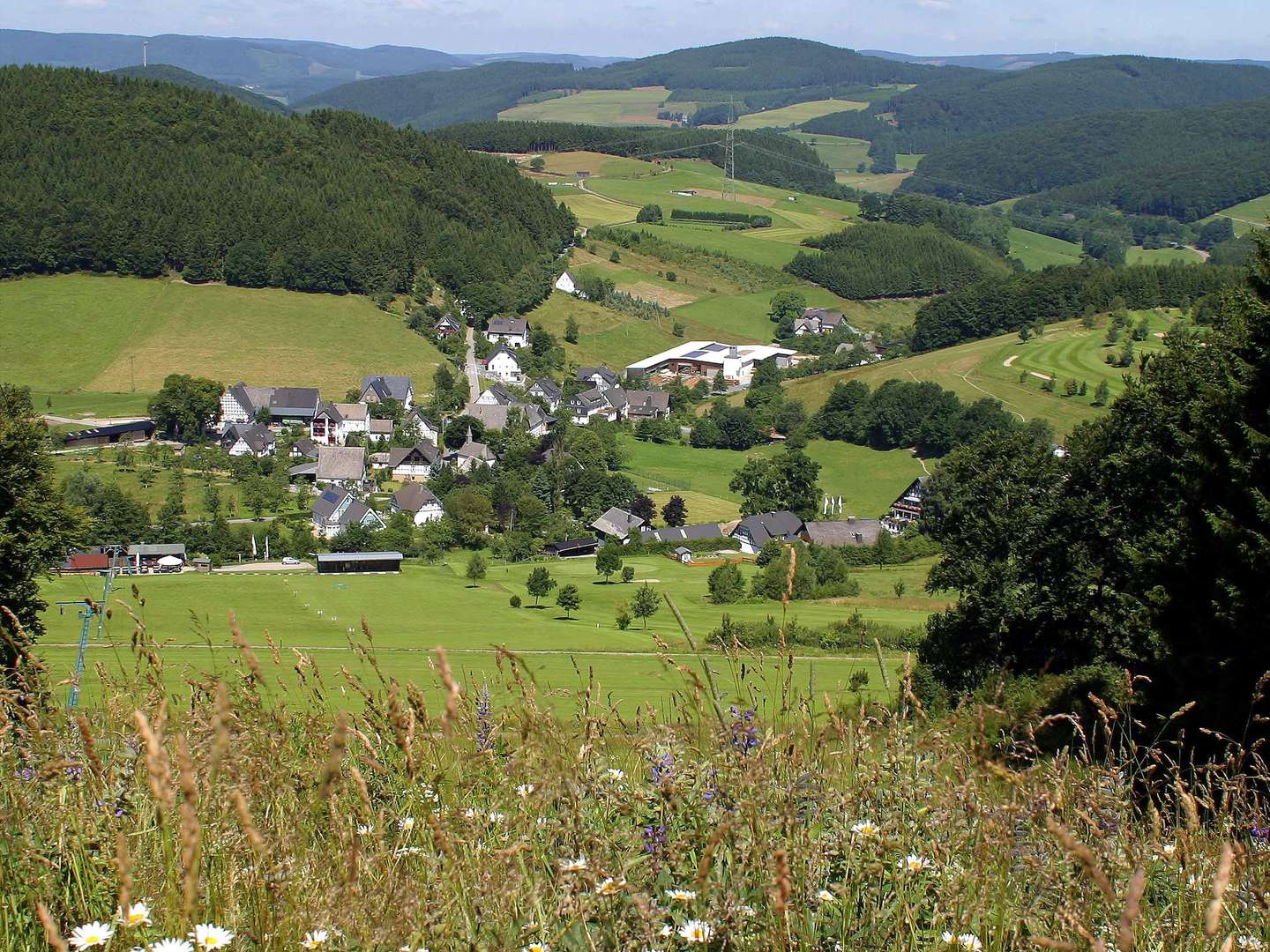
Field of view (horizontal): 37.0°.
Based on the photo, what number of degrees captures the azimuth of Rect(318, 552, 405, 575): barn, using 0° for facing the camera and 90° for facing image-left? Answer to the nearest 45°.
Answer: approximately 0°

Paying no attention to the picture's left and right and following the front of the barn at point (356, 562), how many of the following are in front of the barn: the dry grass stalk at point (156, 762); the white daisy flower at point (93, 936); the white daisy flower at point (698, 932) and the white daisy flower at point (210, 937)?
4

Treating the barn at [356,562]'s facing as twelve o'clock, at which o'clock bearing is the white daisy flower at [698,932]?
The white daisy flower is roughly at 12 o'clock from the barn.

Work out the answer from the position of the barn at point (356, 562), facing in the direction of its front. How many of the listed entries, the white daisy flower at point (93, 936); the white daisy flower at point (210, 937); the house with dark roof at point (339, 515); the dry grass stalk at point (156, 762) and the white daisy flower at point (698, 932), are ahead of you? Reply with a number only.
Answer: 4

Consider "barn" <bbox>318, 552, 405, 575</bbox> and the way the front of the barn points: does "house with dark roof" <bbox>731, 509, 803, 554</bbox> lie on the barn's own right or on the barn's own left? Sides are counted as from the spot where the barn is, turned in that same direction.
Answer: on the barn's own left

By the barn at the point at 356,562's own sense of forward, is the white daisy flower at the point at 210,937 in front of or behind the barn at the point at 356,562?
in front

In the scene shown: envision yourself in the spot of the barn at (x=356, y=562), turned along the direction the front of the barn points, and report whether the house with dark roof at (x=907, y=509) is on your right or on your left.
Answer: on your left

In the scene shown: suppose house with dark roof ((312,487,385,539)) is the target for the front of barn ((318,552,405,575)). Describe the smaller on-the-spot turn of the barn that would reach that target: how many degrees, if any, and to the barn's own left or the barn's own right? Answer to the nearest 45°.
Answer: approximately 180°

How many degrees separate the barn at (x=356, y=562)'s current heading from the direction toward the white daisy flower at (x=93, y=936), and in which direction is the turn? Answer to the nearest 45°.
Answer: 0° — it already faces it

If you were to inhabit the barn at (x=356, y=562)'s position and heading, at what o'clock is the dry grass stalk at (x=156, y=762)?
The dry grass stalk is roughly at 12 o'clock from the barn.

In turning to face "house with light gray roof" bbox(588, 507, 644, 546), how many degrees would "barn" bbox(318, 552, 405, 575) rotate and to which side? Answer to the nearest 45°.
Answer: approximately 135° to its left
